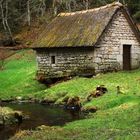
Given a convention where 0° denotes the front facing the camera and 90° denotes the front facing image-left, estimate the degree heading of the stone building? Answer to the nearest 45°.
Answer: approximately 315°

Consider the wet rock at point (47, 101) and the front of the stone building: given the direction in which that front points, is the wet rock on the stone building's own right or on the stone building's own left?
on the stone building's own right

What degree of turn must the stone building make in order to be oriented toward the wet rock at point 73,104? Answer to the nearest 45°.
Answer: approximately 45° to its right

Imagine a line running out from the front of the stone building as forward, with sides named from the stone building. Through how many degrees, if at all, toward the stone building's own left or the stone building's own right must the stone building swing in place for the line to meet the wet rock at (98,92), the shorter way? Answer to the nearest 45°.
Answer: approximately 45° to the stone building's own right

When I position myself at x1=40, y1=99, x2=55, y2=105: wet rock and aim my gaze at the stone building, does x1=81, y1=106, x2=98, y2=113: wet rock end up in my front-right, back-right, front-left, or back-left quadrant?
back-right

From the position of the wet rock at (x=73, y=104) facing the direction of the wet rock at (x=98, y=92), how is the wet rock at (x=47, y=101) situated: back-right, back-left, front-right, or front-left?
back-left

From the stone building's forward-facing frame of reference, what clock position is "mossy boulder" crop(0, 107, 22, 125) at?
The mossy boulder is roughly at 2 o'clock from the stone building.
